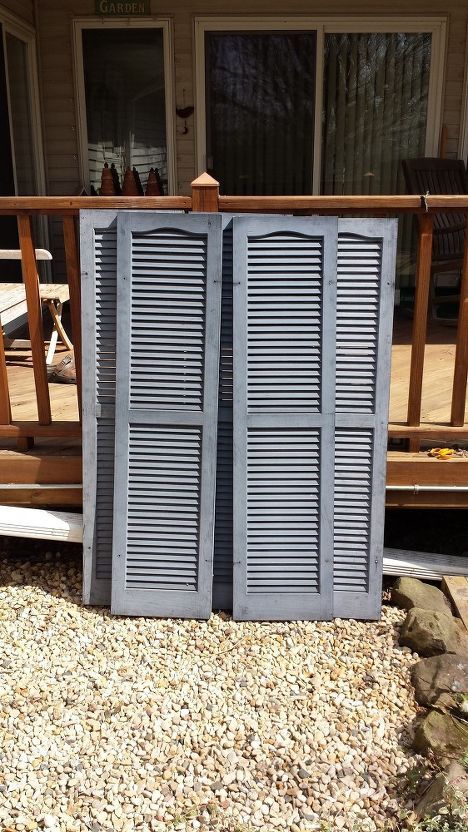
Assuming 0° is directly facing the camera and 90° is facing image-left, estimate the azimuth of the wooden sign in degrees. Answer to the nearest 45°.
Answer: approximately 0°

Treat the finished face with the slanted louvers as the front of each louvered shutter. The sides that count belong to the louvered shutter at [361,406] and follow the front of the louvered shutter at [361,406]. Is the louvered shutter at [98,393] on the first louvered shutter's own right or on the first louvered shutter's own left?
on the first louvered shutter's own right

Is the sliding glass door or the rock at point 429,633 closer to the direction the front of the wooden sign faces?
the rock

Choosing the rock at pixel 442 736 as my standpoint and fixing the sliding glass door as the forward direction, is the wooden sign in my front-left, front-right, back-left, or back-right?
front-left

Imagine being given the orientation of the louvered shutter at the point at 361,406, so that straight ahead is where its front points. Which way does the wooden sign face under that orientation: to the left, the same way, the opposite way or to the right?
the same way

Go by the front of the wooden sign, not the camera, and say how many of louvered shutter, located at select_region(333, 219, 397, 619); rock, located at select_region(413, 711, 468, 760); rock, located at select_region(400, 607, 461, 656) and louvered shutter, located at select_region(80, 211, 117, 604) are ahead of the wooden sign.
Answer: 4

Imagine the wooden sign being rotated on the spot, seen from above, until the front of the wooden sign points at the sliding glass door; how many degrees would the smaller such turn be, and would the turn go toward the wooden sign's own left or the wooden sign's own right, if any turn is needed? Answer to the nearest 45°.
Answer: approximately 90° to the wooden sign's own left

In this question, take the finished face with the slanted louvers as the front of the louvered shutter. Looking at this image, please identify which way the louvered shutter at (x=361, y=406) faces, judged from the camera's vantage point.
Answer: facing the viewer

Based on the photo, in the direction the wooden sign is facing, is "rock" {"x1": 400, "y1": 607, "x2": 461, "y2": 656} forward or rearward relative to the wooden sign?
forward

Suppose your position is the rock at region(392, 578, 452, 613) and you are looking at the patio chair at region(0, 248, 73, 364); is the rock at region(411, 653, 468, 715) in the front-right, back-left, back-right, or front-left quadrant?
back-left

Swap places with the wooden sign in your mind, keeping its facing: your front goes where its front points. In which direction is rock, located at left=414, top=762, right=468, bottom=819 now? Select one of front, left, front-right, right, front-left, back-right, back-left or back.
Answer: front

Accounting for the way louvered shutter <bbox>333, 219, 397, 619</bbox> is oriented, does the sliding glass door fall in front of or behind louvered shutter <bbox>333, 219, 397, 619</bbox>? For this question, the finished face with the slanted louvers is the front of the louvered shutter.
behind

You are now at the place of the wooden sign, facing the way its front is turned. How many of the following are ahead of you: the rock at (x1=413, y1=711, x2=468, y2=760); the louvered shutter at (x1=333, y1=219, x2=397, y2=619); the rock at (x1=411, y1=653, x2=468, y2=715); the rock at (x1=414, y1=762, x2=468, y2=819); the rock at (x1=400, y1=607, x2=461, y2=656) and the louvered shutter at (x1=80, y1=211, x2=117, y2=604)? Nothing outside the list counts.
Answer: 6

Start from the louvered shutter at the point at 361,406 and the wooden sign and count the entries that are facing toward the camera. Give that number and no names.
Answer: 2

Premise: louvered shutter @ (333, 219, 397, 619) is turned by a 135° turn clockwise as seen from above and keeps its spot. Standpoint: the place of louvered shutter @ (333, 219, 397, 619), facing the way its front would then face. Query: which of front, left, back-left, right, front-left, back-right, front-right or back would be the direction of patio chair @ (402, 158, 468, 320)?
front-right
